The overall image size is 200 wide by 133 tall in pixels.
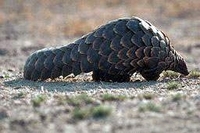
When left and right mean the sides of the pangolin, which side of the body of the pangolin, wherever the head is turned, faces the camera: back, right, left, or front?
right
